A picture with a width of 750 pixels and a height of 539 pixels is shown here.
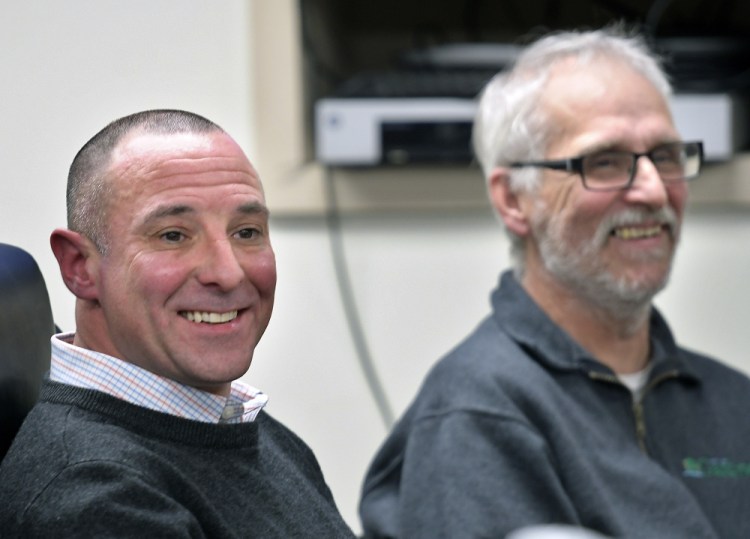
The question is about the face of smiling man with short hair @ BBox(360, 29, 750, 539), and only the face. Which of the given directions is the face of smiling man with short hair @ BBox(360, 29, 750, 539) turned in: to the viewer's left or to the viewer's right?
to the viewer's right

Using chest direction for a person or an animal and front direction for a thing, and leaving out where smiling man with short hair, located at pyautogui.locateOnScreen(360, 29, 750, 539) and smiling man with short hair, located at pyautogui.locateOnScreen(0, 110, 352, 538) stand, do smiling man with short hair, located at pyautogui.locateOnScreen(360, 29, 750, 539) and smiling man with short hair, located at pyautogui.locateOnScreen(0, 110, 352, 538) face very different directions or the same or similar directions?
same or similar directions

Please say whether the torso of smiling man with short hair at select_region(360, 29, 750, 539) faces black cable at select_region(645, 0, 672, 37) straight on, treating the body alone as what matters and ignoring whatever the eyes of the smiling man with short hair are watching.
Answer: no

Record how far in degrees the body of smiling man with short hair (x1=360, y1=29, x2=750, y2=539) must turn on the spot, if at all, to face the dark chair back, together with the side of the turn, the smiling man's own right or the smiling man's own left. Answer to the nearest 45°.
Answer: approximately 90° to the smiling man's own right

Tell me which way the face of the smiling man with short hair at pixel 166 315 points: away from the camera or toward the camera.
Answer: toward the camera

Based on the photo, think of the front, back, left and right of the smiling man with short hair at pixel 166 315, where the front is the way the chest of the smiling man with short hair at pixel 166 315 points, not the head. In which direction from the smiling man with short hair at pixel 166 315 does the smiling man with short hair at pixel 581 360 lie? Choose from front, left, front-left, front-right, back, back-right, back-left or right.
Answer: left

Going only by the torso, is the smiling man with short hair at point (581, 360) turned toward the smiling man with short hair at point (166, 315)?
no

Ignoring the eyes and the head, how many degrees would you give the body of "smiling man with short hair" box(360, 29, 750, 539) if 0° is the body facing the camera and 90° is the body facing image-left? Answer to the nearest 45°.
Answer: approximately 315°

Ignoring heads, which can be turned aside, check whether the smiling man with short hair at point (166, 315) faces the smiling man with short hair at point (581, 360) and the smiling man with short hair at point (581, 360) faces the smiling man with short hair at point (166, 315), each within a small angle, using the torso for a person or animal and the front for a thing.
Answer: no

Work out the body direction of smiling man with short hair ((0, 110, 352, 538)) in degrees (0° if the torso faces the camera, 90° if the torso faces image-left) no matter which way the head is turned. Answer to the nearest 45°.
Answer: approximately 315°

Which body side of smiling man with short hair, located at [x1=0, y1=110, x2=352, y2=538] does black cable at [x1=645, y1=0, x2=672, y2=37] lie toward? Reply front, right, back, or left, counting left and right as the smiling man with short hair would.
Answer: left

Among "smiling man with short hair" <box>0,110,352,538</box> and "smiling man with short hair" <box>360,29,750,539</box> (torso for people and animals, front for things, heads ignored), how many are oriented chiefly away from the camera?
0

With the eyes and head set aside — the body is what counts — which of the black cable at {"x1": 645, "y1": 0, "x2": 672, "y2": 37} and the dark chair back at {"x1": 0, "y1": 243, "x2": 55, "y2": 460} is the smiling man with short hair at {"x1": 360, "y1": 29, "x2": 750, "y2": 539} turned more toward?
the dark chair back
